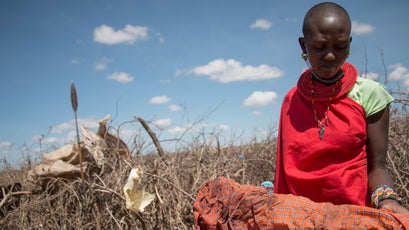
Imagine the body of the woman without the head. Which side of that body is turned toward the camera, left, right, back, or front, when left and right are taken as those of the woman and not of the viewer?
front
